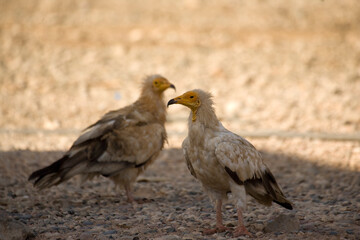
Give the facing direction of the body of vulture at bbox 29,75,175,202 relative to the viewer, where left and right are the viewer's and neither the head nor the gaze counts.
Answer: facing to the right of the viewer

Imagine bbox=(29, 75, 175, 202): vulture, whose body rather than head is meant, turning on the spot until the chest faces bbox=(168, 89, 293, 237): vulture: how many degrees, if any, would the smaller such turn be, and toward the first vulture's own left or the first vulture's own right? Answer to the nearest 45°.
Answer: approximately 45° to the first vulture's own right

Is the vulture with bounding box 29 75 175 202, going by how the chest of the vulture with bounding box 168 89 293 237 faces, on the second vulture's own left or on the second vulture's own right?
on the second vulture's own right

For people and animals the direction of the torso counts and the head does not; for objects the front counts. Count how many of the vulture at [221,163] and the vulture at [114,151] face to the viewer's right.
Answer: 1
